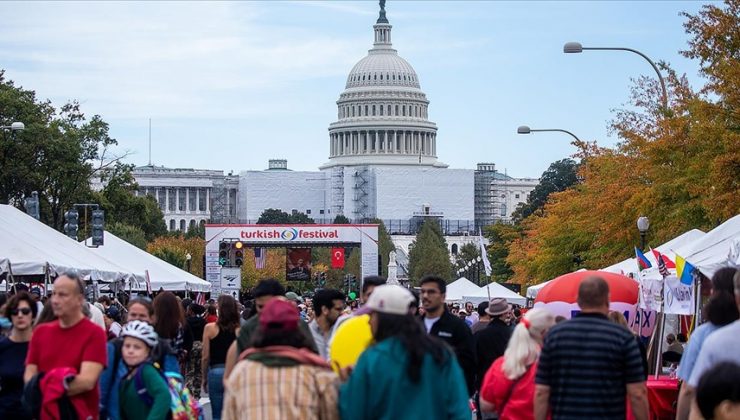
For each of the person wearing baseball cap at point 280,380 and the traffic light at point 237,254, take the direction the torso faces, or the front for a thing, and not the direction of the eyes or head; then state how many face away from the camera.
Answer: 1

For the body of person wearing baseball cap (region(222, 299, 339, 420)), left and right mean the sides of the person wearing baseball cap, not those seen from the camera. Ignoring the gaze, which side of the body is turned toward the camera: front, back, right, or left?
back

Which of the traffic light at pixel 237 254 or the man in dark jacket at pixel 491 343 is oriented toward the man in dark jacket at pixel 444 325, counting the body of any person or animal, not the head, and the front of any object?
the traffic light

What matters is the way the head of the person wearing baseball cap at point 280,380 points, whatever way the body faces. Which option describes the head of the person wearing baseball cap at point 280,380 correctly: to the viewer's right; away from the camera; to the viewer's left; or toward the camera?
away from the camera

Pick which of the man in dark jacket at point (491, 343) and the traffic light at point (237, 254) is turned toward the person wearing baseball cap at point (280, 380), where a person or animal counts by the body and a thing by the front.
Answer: the traffic light

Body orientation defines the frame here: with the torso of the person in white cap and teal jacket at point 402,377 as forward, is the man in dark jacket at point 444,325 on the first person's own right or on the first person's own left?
on the first person's own right

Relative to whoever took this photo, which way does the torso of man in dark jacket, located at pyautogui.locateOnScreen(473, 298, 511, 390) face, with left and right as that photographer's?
facing away from the viewer and to the right of the viewer

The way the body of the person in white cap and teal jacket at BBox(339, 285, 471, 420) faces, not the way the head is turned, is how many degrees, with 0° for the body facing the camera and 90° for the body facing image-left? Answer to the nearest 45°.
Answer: approximately 135°
